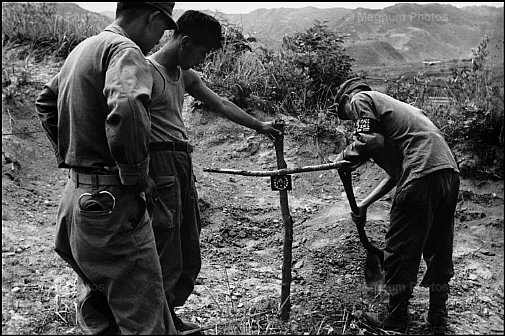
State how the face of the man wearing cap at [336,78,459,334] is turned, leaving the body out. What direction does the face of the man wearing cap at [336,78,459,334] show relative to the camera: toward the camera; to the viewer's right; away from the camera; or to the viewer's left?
to the viewer's left

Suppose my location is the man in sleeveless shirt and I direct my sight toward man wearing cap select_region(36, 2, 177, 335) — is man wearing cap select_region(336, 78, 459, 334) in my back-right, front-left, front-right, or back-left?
back-left

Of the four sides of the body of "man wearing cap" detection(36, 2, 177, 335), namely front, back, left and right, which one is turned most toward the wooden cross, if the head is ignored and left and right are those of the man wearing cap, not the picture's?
front

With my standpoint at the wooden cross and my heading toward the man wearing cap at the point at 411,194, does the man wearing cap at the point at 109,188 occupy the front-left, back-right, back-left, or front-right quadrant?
back-right

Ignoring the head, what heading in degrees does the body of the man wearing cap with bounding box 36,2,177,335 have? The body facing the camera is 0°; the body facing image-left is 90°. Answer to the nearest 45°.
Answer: approximately 225°

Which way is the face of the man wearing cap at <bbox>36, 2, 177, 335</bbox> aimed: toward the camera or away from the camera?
away from the camera
